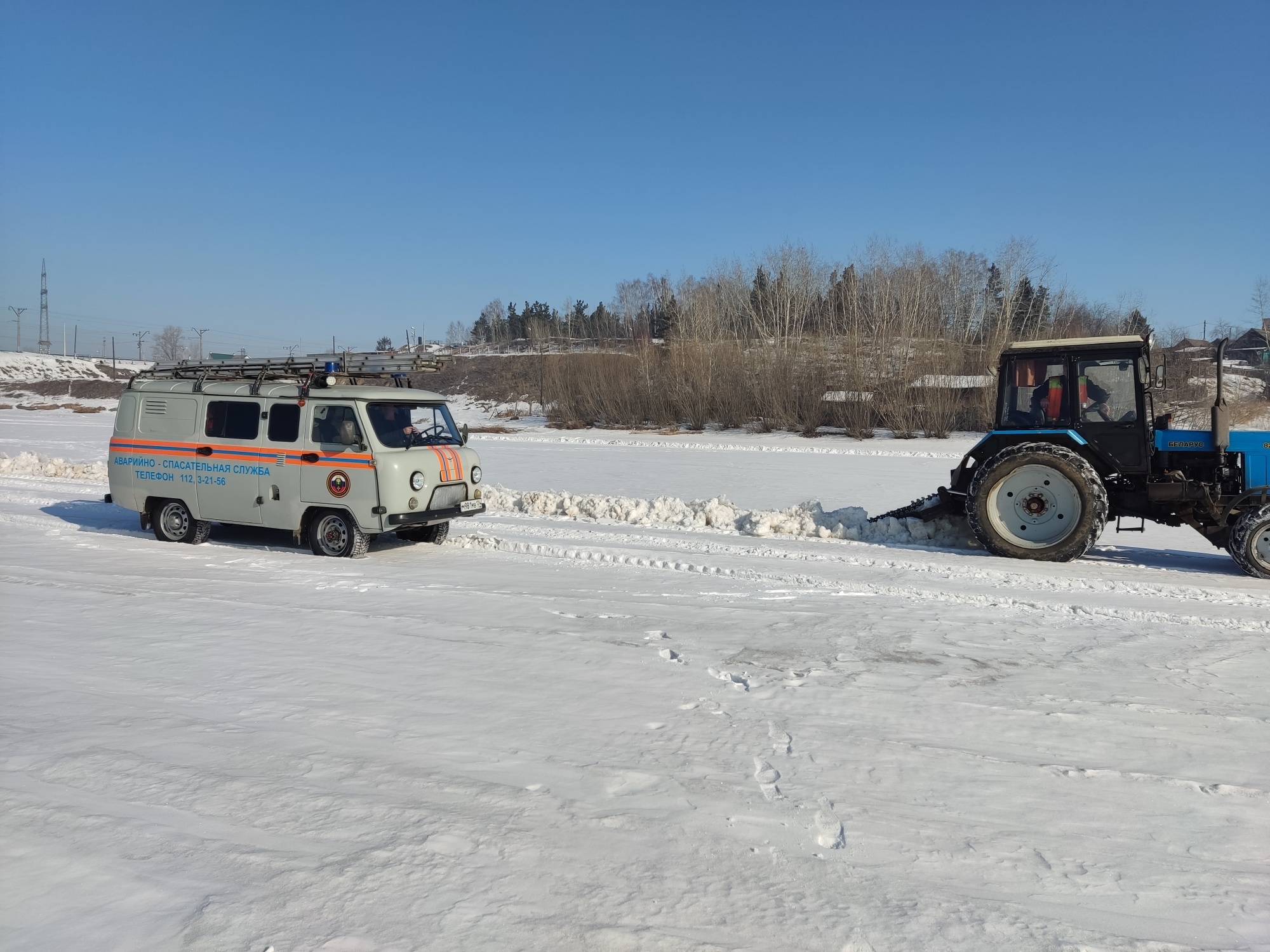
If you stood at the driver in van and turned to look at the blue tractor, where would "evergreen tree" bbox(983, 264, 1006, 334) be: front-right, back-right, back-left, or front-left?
front-left

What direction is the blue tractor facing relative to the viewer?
to the viewer's right

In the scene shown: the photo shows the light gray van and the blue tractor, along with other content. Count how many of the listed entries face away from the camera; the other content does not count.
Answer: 0

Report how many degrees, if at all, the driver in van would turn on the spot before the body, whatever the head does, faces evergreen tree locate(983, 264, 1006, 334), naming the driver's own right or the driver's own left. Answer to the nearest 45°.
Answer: approximately 90° to the driver's own left

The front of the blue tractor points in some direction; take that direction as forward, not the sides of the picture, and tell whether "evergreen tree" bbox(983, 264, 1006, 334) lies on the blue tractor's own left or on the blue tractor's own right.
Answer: on the blue tractor's own left

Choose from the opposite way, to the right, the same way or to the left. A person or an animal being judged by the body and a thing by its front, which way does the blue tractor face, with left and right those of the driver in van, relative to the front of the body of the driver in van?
the same way

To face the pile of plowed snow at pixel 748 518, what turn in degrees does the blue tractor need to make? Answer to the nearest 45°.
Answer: approximately 180°

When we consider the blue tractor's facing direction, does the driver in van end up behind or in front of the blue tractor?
behind

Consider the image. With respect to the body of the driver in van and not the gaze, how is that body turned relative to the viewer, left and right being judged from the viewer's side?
facing the viewer and to the right of the viewer

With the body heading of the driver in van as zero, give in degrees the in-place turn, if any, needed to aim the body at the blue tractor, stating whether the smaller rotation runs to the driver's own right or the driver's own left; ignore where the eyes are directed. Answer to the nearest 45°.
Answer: approximately 45° to the driver's own left

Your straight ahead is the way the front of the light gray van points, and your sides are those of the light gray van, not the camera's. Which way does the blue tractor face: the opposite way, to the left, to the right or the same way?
the same way

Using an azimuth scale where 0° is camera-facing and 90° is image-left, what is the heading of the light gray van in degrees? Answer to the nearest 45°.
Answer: approximately 315°
